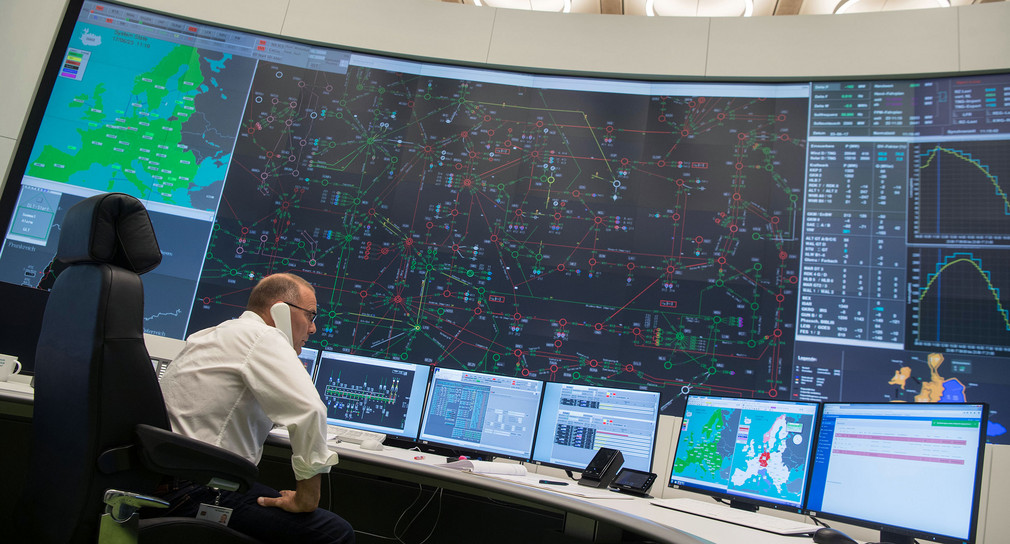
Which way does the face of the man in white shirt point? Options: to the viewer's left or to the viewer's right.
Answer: to the viewer's right

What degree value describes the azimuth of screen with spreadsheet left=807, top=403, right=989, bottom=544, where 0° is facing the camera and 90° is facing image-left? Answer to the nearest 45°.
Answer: approximately 45°

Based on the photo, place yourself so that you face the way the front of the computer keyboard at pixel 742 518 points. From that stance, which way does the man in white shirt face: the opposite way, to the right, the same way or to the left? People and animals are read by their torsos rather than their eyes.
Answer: the opposite way

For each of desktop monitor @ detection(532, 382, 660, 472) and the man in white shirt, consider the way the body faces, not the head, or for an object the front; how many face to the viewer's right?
1

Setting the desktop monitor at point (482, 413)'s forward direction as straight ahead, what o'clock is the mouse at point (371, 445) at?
The mouse is roughly at 2 o'clock from the desktop monitor.

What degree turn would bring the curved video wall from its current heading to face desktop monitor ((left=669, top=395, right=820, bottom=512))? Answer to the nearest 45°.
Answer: approximately 45° to its left

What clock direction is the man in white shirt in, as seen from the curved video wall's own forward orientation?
The man in white shirt is roughly at 1 o'clock from the curved video wall.

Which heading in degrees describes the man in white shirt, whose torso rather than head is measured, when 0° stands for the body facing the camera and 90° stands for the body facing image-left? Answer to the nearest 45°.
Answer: approximately 270°

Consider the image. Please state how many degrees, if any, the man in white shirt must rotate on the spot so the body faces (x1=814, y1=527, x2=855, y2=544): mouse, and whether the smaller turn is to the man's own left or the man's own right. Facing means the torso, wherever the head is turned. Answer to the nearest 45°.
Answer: approximately 45° to the man's own right
